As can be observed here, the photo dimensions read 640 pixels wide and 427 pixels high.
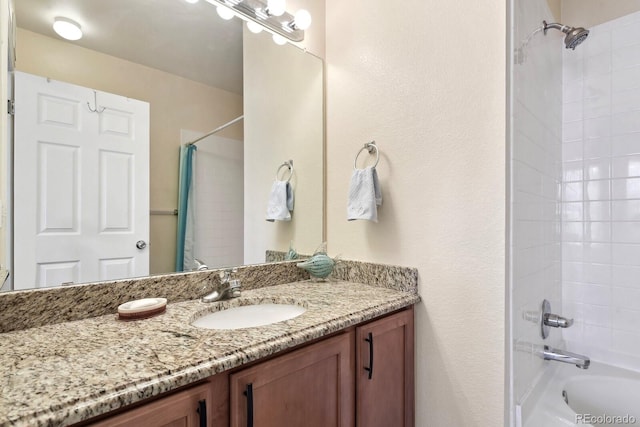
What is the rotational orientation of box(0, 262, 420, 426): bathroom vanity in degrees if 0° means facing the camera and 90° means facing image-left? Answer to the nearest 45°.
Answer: approximately 315°

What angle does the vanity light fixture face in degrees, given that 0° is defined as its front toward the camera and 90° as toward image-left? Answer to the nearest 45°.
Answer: approximately 315°

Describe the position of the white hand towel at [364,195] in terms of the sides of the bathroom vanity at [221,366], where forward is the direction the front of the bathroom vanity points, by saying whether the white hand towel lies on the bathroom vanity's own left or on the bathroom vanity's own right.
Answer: on the bathroom vanity's own left

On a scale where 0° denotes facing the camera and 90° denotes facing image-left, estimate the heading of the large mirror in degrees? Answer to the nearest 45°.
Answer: approximately 315°
